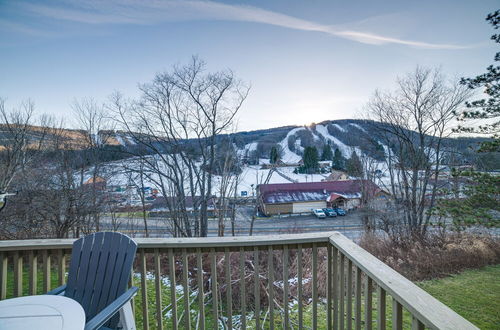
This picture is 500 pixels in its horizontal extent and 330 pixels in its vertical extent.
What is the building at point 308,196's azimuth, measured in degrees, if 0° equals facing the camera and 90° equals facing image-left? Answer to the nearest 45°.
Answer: approximately 0°

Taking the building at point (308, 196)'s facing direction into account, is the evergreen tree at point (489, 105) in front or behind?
in front

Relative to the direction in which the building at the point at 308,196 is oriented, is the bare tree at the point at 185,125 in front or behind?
in front
